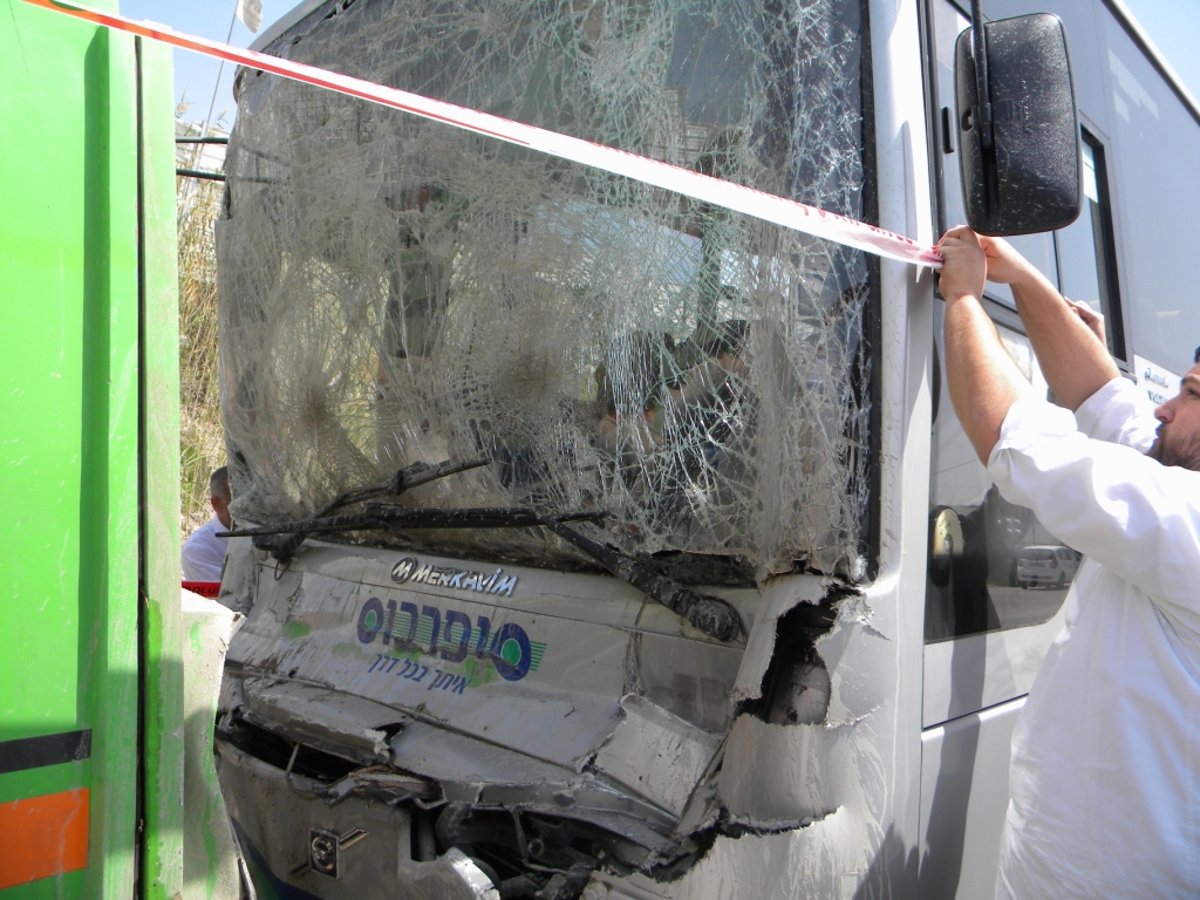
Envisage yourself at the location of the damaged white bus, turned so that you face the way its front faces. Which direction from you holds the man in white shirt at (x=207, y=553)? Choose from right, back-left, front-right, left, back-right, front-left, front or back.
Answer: right

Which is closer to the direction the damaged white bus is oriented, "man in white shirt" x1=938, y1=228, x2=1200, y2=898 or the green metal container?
the green metal container

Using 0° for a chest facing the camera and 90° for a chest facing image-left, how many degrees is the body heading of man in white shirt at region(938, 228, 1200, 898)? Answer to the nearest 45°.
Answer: approximately 90°

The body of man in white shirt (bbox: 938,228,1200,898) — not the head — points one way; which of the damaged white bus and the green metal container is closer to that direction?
the damaged white bus

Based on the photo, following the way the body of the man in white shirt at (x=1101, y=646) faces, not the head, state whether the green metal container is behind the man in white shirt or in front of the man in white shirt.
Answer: in front

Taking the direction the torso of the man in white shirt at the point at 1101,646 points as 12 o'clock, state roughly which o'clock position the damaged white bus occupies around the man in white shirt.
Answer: The damaged white bus is roughly at 12 o'clock from the man in white shirt.

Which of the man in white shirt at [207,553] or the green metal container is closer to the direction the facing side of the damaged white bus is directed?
the green metal container

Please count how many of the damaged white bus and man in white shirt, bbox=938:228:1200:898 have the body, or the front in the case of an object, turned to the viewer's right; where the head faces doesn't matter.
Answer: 0

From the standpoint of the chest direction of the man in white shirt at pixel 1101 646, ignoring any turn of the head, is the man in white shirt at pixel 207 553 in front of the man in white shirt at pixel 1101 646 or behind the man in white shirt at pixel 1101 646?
in front

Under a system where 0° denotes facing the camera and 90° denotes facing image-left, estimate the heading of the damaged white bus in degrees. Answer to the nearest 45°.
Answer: approximately 45°
